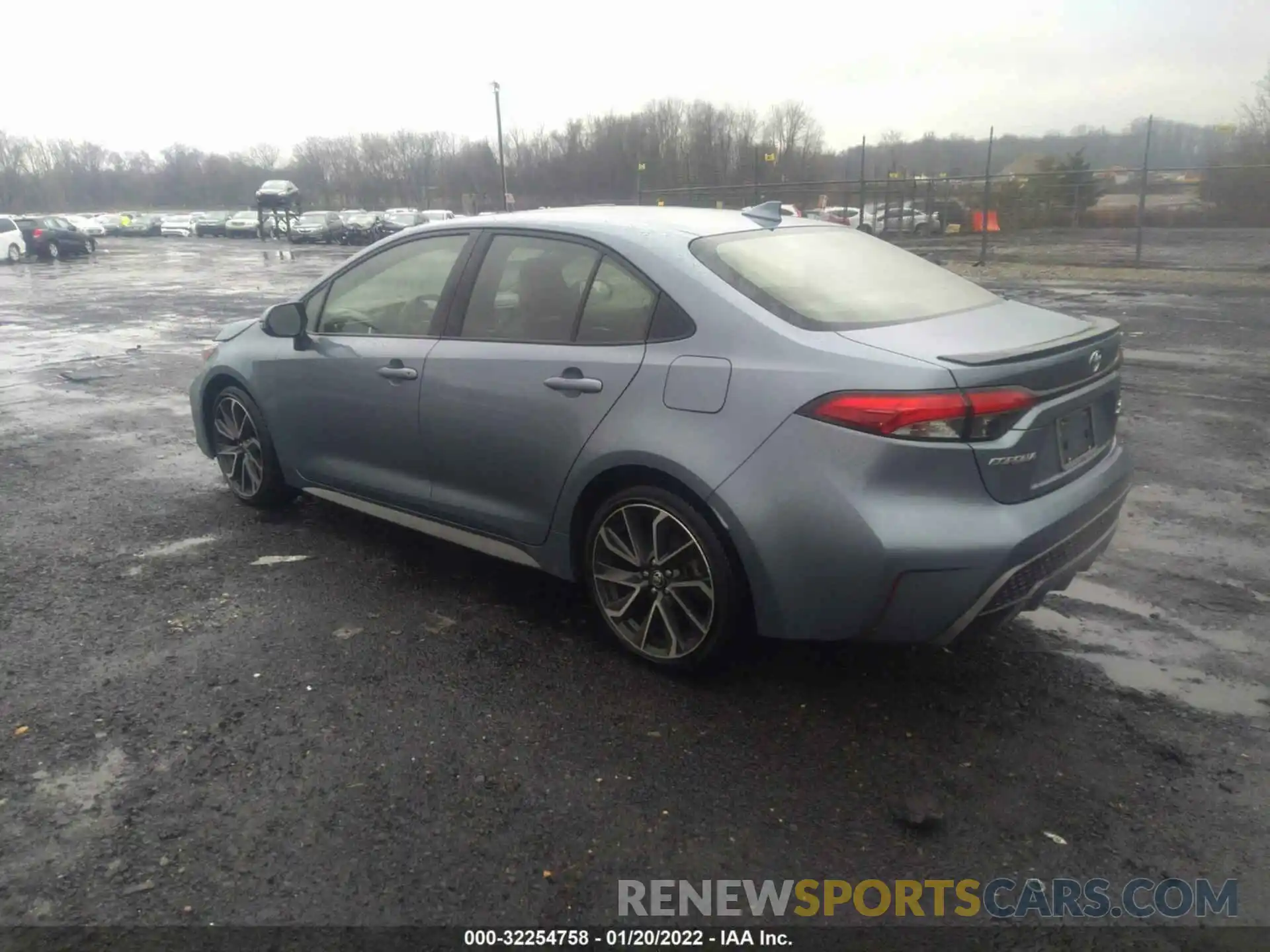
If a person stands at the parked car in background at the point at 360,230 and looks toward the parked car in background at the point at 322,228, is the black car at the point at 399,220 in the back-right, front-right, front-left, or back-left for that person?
back-right

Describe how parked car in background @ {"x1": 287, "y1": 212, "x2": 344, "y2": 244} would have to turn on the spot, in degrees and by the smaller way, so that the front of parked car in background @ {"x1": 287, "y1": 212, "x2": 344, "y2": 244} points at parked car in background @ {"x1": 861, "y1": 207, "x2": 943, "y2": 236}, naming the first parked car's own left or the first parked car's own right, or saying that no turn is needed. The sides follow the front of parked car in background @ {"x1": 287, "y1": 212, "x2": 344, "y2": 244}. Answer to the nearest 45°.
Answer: approximately 90° to the first parked car's own left

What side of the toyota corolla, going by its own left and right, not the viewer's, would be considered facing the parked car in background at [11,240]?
front

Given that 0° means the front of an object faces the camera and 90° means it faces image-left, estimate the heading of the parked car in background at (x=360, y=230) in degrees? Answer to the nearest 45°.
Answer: approximately 45°

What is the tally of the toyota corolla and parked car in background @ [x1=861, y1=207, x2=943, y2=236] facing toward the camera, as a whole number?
0

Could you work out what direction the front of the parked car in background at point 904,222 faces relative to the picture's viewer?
facing to the left of the viewer

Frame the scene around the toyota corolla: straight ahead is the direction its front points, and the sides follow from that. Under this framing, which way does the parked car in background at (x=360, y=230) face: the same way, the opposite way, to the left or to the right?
to the left

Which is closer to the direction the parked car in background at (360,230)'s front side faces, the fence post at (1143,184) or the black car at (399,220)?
the fence post

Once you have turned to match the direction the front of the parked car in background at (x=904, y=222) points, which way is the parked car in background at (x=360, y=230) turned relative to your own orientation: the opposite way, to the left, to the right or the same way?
to the left

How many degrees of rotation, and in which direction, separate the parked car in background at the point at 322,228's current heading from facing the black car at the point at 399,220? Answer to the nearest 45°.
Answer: approximately 90° to its left

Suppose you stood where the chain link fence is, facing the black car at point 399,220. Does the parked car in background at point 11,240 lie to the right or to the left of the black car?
left

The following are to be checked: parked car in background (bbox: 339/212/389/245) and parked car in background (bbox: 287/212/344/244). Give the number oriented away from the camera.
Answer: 0

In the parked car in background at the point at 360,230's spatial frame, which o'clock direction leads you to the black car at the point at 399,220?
The black car is roughly at 7 o'clock from the parked car in background.
